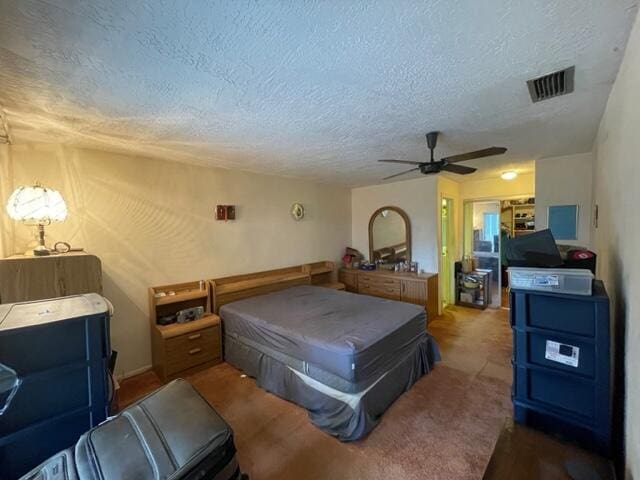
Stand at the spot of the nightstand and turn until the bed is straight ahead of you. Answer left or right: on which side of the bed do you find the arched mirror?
left

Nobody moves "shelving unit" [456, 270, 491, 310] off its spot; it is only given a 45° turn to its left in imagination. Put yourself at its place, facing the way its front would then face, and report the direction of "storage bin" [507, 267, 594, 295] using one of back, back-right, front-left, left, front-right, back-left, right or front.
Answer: front

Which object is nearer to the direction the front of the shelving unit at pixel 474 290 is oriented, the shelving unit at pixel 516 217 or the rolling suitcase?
the rolling suitcase

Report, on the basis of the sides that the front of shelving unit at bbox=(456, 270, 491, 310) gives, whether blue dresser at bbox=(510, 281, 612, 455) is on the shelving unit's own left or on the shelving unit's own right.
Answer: on the shelving unit's own left

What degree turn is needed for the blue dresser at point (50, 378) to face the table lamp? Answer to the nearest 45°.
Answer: approximately 135° to its left

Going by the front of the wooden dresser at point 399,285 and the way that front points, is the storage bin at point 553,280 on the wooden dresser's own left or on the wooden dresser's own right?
on the wooden dresser's own left

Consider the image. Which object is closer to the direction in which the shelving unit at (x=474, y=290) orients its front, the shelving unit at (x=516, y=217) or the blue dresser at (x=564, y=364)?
the blue dresser

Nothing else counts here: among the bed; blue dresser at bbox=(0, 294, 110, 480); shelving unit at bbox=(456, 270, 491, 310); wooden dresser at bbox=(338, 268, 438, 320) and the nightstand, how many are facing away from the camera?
0

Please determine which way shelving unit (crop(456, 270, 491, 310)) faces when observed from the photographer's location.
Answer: facing the viewer and to the left of the viewer

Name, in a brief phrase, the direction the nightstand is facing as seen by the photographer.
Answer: facing the viewer and to the right of the viewer

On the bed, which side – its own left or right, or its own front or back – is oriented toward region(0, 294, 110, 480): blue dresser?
right

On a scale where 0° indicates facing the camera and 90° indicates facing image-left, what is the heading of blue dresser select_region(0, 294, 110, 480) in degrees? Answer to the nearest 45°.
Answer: approximately 315°

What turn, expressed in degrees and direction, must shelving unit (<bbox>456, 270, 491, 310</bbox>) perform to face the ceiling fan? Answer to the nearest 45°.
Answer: approximately 45° to its left

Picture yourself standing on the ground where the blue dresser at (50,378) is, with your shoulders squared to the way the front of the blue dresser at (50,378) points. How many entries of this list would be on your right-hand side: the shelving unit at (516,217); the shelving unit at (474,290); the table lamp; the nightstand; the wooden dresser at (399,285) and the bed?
0

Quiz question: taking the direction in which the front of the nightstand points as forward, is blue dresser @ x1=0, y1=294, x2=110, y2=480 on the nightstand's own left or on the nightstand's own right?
on the nightstand's own right

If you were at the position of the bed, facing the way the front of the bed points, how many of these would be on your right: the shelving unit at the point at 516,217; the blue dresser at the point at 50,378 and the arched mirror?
1

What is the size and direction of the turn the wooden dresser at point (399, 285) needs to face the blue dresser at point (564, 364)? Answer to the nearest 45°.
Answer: approximately 45° to its left
